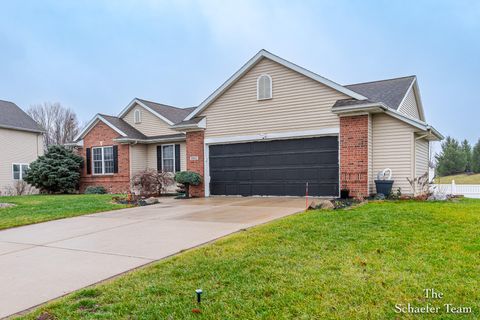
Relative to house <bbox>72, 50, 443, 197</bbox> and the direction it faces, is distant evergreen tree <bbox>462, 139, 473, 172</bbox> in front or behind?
behind

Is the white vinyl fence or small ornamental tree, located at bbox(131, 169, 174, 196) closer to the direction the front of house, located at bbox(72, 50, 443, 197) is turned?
the small ornamental tree

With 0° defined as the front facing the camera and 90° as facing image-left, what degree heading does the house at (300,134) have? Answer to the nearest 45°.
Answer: approximately 45°
